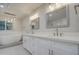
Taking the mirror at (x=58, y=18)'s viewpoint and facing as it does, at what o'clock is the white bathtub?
The white bathtub is roughly at 1 o'clock from the mirror.

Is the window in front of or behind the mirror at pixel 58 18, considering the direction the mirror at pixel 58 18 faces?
in front

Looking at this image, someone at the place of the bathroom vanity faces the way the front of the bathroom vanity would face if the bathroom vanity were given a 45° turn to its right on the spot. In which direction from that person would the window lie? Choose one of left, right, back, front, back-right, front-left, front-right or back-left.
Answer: front

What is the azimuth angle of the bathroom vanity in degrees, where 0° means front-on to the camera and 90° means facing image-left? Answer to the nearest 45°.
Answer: approximately 45°

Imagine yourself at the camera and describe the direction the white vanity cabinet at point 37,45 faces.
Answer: facing the viewer and to the left of the viewer

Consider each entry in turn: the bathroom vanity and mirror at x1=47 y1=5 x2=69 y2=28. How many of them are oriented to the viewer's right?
0
